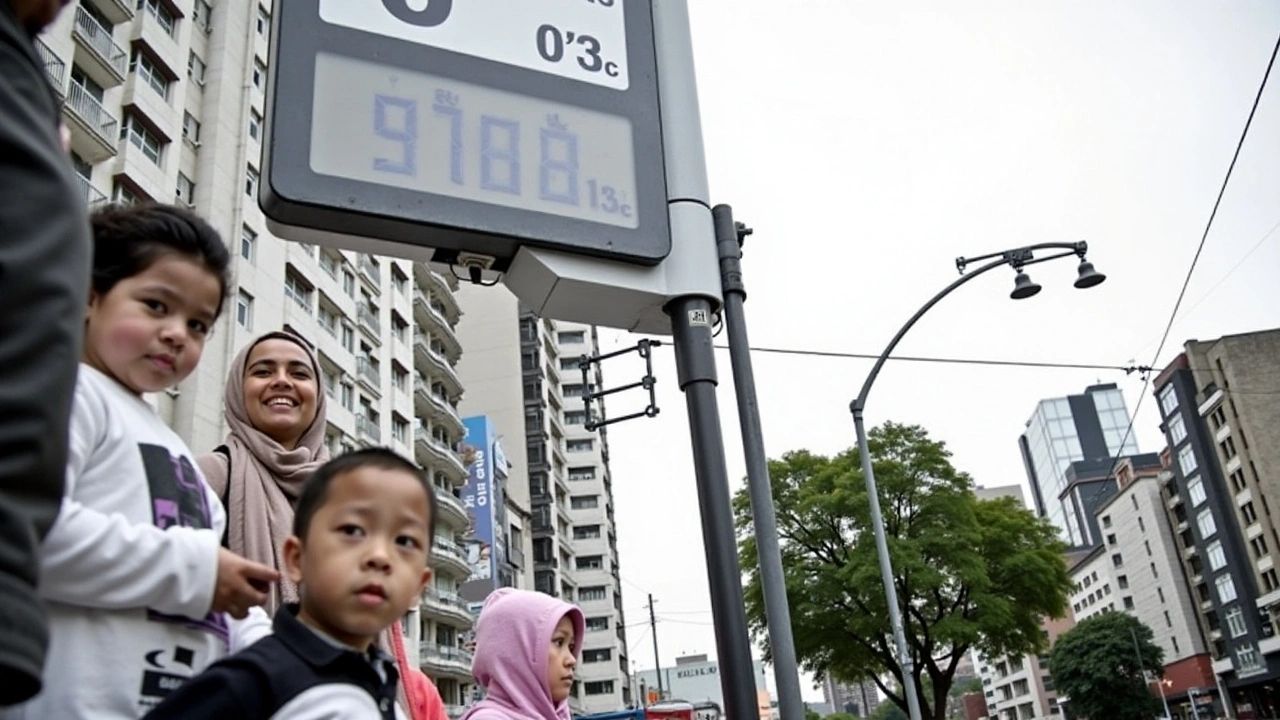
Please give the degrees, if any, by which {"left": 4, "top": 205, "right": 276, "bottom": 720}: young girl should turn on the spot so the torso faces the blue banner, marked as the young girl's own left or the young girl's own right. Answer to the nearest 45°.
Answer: approximately 135° to the young girl's own left

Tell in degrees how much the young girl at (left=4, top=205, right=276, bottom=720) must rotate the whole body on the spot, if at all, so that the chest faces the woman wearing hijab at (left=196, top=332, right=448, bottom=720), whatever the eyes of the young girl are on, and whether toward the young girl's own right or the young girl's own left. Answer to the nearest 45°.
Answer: approximately 135° to the young girl's own left

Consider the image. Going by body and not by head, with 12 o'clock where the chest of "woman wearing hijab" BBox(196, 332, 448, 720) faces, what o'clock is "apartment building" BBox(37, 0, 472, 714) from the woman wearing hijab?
The apartment building is roughly at 6 o'clock from the woman wearing hijab.

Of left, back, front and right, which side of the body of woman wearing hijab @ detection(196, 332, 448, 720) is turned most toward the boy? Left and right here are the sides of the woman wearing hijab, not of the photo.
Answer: front

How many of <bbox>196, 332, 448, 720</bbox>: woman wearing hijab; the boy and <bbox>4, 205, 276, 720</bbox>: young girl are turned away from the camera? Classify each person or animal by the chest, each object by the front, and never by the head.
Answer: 0

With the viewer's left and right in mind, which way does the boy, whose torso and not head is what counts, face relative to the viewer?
facing the viewer and to the right of the viewer

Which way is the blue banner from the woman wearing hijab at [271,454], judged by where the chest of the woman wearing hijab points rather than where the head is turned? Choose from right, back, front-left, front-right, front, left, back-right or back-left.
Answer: back

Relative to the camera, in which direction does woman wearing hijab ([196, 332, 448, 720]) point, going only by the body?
toward the camera
